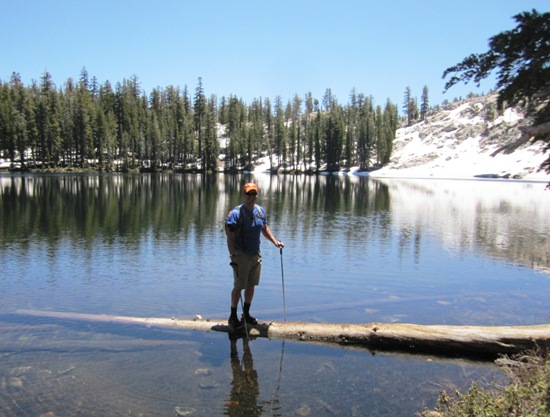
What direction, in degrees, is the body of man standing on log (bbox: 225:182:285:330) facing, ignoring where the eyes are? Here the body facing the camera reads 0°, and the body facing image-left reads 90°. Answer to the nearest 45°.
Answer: approximately 315°

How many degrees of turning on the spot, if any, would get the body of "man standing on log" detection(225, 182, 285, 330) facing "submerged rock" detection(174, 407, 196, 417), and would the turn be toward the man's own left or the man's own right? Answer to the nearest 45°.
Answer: approximately 45° to the man's own right
